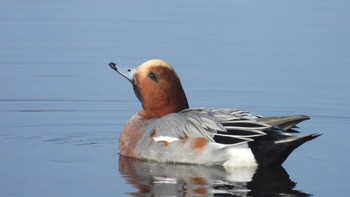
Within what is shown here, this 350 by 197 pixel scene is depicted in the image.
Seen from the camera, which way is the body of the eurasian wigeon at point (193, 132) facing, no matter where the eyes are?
to the viewer's left
